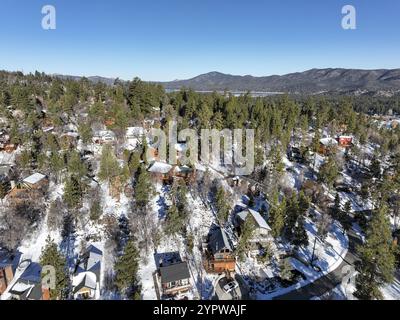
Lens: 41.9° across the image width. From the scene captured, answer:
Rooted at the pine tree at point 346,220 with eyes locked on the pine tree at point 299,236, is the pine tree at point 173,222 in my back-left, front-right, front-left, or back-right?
front-right

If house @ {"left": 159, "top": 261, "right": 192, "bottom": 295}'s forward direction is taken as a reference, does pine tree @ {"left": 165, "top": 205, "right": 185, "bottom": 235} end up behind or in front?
behind

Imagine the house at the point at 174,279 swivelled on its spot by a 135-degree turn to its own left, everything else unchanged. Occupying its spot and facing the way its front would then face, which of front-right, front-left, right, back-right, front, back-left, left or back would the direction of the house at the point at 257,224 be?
front

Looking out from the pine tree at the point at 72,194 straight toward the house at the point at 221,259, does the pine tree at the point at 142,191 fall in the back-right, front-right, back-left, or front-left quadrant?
front-left

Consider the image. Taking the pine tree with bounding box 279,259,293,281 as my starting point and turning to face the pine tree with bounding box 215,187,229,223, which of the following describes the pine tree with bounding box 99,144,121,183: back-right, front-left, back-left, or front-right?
front-left

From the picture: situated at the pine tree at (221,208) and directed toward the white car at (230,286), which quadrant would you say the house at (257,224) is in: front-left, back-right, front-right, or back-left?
front-left

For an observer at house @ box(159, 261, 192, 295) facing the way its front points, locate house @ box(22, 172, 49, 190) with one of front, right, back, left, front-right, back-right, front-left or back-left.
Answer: back-right

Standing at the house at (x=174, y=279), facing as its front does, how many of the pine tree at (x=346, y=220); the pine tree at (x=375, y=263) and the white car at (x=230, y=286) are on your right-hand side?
0

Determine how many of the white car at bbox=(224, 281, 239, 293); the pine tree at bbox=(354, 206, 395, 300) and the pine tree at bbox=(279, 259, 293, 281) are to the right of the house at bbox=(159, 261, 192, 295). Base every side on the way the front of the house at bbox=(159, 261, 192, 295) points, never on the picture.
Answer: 0

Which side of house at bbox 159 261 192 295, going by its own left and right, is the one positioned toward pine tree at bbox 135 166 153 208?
back

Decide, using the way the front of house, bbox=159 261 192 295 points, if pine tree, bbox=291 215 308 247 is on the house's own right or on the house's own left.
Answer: on the house's own left

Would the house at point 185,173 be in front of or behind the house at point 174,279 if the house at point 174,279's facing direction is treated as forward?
behind

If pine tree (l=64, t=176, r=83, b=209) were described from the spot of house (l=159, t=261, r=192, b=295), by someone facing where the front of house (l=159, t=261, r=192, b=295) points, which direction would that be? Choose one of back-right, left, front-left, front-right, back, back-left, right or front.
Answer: back-right

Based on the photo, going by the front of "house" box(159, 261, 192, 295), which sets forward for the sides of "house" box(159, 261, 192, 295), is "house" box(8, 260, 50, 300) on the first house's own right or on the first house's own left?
on the first house's own right

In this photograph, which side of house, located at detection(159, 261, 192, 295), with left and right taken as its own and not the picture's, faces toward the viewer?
front

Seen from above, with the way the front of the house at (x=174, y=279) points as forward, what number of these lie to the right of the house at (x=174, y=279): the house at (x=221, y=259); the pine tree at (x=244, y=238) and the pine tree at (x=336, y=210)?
0
